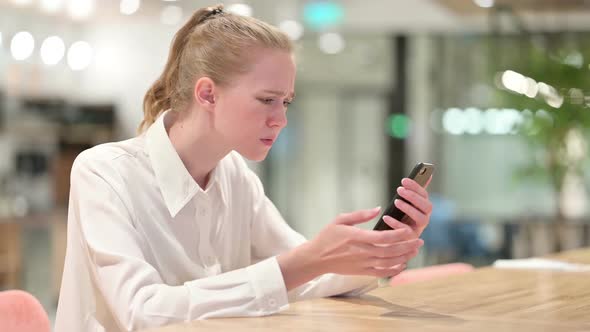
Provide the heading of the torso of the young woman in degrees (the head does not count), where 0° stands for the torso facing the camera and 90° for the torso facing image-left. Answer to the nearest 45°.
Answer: approximately 315°
